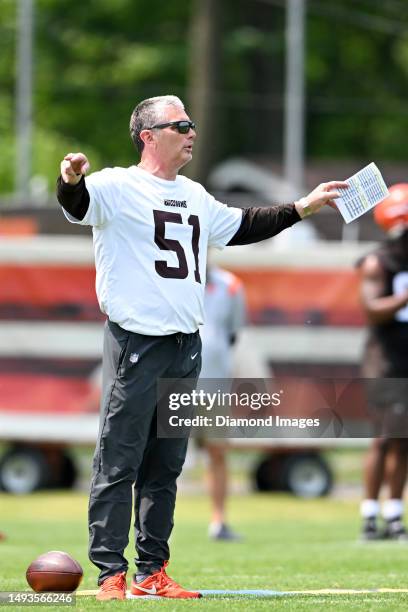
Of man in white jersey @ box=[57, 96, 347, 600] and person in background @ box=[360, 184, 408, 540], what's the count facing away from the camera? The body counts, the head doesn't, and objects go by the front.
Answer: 0

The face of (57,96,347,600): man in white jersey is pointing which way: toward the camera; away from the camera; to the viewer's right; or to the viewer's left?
to the viewer's right

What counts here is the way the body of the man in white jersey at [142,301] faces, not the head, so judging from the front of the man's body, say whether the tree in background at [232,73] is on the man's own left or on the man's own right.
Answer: on the man's own left

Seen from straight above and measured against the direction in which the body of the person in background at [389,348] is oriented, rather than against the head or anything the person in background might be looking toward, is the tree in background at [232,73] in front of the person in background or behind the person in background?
behind

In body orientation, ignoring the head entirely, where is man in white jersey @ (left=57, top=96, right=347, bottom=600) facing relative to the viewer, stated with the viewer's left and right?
facing the viewer and to the right of the viewer
